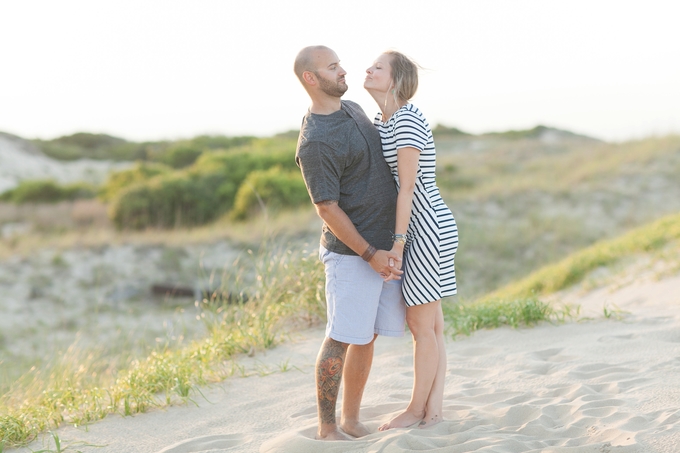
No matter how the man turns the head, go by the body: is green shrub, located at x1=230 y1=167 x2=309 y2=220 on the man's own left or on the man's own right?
on the man's own left

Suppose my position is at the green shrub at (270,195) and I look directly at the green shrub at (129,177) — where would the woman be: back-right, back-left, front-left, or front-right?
back-left

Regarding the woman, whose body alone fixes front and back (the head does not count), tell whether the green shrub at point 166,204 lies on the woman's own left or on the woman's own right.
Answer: on the woman's own right

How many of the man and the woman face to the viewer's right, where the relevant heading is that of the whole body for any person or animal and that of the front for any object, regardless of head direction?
1

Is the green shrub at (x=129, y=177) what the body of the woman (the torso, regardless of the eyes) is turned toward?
no

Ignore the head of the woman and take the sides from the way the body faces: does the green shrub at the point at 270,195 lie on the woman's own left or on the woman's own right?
on the woman's own right

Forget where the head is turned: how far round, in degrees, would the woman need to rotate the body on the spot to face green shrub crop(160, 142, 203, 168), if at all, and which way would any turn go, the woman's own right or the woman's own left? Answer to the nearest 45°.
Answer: approximately 90° to the woman's own right

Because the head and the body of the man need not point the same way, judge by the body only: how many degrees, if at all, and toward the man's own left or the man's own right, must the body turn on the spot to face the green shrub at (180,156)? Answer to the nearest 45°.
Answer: approximately 90° to the man's own left

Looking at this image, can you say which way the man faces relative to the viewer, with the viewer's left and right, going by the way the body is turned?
facing to the right of the viewer

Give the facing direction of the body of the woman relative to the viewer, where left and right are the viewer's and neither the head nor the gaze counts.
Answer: facing to the left of the viewer

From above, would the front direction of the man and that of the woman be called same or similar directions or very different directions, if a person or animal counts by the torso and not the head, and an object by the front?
very different directions

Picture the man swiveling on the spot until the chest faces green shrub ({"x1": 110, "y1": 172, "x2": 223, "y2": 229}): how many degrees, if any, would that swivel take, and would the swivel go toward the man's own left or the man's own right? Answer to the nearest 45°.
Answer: approximately 90° to the man's own left

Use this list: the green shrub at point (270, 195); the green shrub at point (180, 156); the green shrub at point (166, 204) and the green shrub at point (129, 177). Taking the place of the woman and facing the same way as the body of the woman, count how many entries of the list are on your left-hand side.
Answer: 0

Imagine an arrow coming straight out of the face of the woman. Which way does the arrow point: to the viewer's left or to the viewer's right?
to the viewer's left
